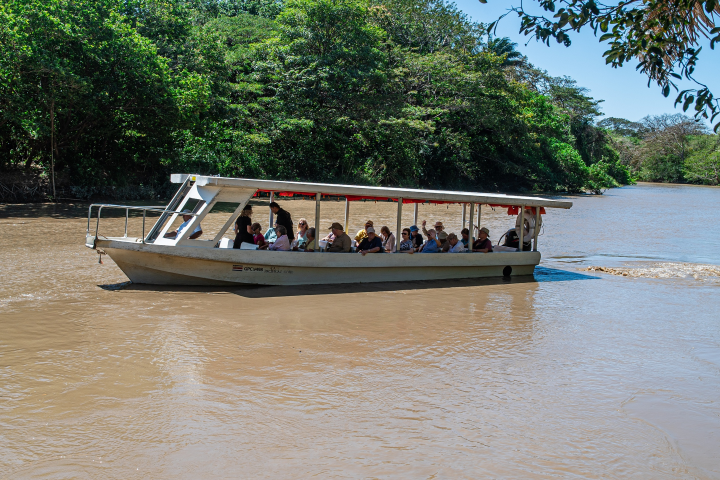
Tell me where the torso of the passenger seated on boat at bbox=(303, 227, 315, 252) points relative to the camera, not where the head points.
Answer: to the viewer's left

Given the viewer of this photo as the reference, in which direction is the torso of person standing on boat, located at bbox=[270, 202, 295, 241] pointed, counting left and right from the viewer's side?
facing to the left of the viewer

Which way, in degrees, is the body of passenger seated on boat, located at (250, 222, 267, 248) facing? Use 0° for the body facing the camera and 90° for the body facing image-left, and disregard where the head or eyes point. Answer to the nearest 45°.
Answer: approximately 90°

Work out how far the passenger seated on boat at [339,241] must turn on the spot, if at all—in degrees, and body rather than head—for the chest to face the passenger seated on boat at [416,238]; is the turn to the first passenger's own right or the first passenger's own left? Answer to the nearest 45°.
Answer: approximately 135° to the first passenger's own right

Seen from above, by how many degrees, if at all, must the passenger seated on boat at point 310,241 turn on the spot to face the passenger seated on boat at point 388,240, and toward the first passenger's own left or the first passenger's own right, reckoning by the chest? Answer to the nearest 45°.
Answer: approximately 135° to the first passenger's own right

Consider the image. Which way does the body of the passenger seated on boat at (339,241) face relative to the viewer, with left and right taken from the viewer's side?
facing to the left of the viewer

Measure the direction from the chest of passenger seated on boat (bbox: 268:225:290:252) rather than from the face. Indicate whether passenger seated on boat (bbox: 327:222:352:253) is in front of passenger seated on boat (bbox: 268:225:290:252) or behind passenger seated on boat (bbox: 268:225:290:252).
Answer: behind

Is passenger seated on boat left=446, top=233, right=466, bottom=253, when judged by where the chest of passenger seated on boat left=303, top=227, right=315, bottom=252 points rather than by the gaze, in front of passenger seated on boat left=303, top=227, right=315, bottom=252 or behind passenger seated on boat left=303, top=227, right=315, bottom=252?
behind
